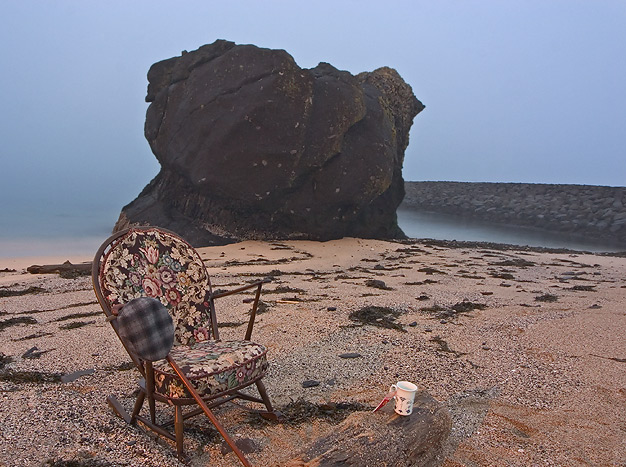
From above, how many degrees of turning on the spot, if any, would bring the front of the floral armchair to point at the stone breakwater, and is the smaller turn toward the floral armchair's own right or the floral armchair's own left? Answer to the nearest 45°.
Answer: approximately 90° to the floral armchair's own left

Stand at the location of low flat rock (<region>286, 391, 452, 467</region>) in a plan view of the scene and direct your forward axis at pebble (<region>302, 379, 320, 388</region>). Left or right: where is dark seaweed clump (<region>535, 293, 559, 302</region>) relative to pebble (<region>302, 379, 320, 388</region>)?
right

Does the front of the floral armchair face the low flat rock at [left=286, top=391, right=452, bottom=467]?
yes

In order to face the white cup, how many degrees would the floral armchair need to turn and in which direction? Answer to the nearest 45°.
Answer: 0° — it already faces it

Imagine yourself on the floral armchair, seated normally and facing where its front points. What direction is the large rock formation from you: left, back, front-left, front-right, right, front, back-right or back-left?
back-left

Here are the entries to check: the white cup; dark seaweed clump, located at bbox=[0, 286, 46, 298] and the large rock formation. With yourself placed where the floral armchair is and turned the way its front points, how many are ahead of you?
1

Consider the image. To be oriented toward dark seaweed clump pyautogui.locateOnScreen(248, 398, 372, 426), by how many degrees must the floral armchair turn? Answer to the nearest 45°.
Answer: approximately 45° to its left

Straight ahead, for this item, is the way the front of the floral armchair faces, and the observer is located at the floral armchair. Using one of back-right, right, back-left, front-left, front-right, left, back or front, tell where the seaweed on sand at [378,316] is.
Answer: left

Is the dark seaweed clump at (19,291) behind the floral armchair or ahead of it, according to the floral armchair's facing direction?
behind

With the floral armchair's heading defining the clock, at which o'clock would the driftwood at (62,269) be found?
The driftwood is roughly at 7 o'clock from the floral armchair.

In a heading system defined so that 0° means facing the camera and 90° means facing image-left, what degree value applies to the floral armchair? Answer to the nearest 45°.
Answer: approximately 315°
